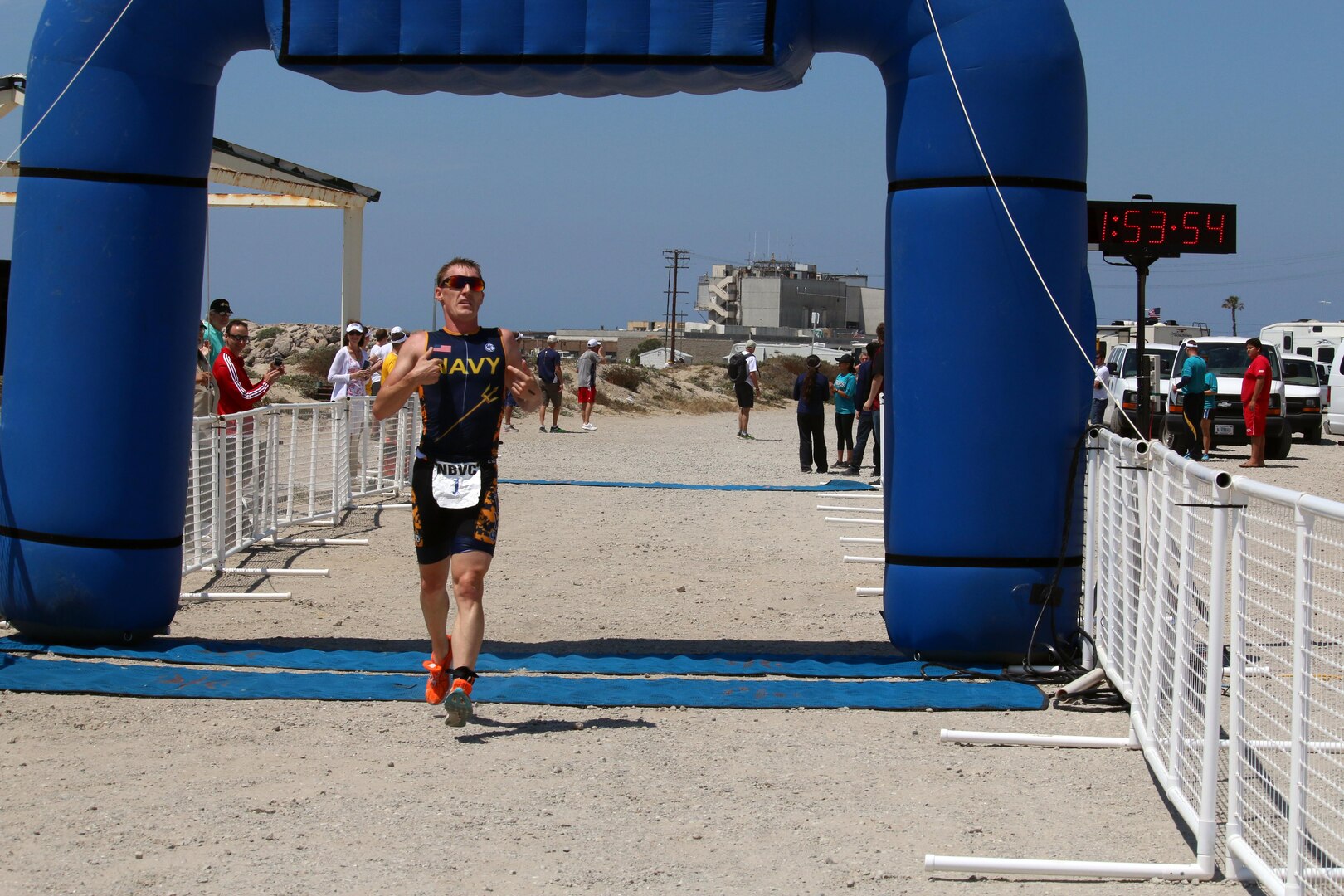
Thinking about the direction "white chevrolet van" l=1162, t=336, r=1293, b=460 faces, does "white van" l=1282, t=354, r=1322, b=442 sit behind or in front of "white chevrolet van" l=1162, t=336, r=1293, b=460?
behind

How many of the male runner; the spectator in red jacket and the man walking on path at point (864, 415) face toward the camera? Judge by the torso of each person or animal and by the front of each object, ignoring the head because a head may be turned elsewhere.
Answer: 1

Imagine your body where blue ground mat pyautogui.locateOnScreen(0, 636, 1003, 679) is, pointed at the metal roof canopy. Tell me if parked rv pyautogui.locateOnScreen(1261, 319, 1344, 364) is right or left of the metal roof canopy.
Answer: right

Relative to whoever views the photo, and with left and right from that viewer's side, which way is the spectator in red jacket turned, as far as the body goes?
facing to the right of the viewer

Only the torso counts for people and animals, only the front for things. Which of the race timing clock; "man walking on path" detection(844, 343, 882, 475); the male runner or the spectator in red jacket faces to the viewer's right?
the spectator in red jacket

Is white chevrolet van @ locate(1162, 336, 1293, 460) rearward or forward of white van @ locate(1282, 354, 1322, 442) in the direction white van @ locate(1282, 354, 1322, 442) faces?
forward

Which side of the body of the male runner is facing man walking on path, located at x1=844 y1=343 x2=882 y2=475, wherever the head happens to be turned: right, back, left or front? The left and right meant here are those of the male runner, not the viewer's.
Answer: back

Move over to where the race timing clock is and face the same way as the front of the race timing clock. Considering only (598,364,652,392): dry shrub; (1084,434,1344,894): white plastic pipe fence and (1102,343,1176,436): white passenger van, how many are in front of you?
1

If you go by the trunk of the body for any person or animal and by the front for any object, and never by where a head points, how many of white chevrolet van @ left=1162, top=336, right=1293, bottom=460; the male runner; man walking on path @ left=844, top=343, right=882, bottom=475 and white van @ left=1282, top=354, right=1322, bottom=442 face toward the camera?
3

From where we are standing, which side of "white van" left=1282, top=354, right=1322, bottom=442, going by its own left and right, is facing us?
front

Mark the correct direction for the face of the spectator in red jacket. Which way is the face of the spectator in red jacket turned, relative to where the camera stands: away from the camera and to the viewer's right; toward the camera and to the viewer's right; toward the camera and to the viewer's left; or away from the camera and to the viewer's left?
toward the camera and to the viewer's right

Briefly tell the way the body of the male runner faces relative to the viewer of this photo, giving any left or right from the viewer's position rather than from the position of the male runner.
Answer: facing the viewer

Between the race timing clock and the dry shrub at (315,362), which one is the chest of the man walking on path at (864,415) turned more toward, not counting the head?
the dry shrub

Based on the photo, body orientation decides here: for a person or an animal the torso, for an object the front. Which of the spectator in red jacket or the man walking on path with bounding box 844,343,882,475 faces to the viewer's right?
the spectator in red jacket
